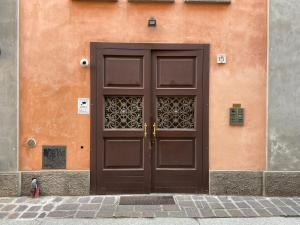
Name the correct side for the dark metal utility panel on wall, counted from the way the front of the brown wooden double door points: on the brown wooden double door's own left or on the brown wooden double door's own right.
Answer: on the brown wooden double door's own right

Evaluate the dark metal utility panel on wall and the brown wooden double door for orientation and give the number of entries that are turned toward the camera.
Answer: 2

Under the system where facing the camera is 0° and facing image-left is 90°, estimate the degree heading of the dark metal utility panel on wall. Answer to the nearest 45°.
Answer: approximately 0°

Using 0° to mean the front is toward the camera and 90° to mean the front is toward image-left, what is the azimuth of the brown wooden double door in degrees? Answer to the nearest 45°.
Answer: approximately 0°
